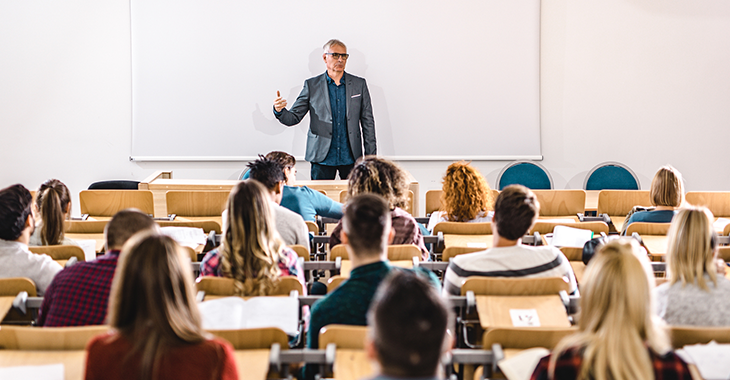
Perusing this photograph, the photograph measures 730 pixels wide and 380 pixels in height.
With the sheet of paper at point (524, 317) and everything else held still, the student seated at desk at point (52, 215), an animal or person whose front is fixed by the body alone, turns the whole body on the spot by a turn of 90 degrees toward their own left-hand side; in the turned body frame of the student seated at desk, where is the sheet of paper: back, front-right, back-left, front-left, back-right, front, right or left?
back-left

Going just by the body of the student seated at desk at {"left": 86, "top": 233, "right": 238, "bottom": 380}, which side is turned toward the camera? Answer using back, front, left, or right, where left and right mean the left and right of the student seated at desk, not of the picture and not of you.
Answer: back

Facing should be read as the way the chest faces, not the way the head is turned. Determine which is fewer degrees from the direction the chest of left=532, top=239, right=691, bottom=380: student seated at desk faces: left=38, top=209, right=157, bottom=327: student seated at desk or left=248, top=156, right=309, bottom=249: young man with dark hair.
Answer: the young man with dark hair

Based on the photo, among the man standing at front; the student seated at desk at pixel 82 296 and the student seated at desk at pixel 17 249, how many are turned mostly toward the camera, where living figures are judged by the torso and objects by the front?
1

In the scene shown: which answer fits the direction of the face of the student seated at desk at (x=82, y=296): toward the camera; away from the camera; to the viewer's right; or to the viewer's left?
away from the camera

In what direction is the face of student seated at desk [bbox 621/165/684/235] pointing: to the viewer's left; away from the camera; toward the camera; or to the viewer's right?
away from the camera

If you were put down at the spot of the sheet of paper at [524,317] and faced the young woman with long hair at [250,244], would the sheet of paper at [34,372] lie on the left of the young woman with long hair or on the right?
left

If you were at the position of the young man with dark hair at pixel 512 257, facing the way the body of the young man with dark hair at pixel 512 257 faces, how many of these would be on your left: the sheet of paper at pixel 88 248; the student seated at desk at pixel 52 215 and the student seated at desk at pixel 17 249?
3

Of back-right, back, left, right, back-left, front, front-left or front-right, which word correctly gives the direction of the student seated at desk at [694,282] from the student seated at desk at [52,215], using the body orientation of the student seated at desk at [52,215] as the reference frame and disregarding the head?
back-right

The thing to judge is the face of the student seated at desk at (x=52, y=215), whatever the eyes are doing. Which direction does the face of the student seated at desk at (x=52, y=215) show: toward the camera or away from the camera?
away from the camera

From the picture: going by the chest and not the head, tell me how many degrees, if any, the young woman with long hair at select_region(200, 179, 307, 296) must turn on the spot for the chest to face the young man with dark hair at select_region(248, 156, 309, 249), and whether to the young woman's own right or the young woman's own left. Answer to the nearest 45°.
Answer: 0° — they already face them

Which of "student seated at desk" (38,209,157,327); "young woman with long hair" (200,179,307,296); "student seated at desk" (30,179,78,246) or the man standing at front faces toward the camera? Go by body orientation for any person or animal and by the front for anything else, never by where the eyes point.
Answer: the man standing at front

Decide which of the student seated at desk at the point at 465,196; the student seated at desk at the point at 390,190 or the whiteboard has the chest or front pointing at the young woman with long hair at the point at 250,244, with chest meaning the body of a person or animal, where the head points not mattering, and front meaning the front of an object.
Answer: the whiteboard

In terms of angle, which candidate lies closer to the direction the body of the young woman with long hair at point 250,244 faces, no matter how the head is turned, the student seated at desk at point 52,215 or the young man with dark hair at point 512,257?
the student seated at desk

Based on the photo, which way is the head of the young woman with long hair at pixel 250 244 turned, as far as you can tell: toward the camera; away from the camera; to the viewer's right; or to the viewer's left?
away from the camera

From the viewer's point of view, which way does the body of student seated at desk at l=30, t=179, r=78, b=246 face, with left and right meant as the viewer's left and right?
facing away from the viewer

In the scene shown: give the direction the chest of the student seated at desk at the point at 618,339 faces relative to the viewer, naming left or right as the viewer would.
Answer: facing away from the viewer

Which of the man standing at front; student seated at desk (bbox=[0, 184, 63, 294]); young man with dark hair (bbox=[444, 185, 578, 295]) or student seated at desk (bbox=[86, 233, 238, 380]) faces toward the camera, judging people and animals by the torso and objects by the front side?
the man standing at front
